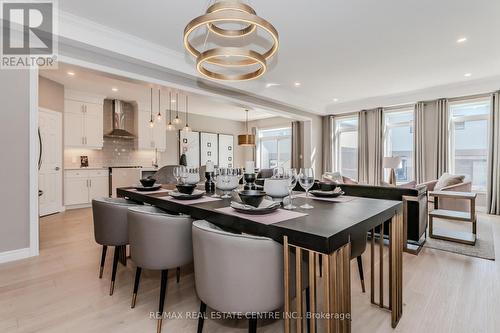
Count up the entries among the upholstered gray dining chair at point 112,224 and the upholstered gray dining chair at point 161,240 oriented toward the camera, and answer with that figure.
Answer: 0

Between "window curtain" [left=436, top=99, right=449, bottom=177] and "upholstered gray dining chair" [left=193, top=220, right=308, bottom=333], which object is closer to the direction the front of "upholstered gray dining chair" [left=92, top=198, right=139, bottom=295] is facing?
the window curtain

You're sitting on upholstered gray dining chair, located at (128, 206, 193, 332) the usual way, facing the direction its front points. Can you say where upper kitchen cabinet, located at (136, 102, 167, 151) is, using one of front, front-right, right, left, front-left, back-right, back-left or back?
front-left

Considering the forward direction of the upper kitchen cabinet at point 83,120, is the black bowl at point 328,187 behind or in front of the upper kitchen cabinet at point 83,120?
in front

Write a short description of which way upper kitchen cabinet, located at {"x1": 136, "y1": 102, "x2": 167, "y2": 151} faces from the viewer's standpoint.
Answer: facing the viewer and to the right of the viewer

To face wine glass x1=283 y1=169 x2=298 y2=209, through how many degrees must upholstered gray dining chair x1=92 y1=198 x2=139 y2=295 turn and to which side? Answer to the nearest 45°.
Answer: approximately 90° to its right

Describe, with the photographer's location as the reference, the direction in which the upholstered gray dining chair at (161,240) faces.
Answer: facing away from the viewer and to the right of the viewer

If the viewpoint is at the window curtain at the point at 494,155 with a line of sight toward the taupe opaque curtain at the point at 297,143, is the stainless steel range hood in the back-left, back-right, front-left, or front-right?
front-left

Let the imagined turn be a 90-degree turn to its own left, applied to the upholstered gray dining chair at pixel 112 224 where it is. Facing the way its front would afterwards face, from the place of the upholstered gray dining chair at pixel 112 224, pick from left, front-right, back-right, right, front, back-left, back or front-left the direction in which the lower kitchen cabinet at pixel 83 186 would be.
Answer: front-right

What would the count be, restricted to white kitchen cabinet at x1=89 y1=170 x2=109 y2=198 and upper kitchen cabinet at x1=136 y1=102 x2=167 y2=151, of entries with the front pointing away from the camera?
0

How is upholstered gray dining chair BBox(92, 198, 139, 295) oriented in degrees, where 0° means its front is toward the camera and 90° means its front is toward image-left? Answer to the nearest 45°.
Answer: approximately 225°

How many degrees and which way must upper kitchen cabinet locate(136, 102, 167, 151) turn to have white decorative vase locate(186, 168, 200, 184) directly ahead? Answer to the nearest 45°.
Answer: approximately 45° to its right

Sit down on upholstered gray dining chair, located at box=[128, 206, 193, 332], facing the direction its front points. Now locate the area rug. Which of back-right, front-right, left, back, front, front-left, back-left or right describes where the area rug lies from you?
front-right

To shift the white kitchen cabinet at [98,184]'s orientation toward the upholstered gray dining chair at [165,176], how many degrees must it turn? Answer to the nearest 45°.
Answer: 0° — it already faces it

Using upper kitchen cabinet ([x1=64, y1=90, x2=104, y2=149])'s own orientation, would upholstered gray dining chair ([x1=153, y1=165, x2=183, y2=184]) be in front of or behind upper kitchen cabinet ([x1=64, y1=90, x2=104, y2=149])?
in front
